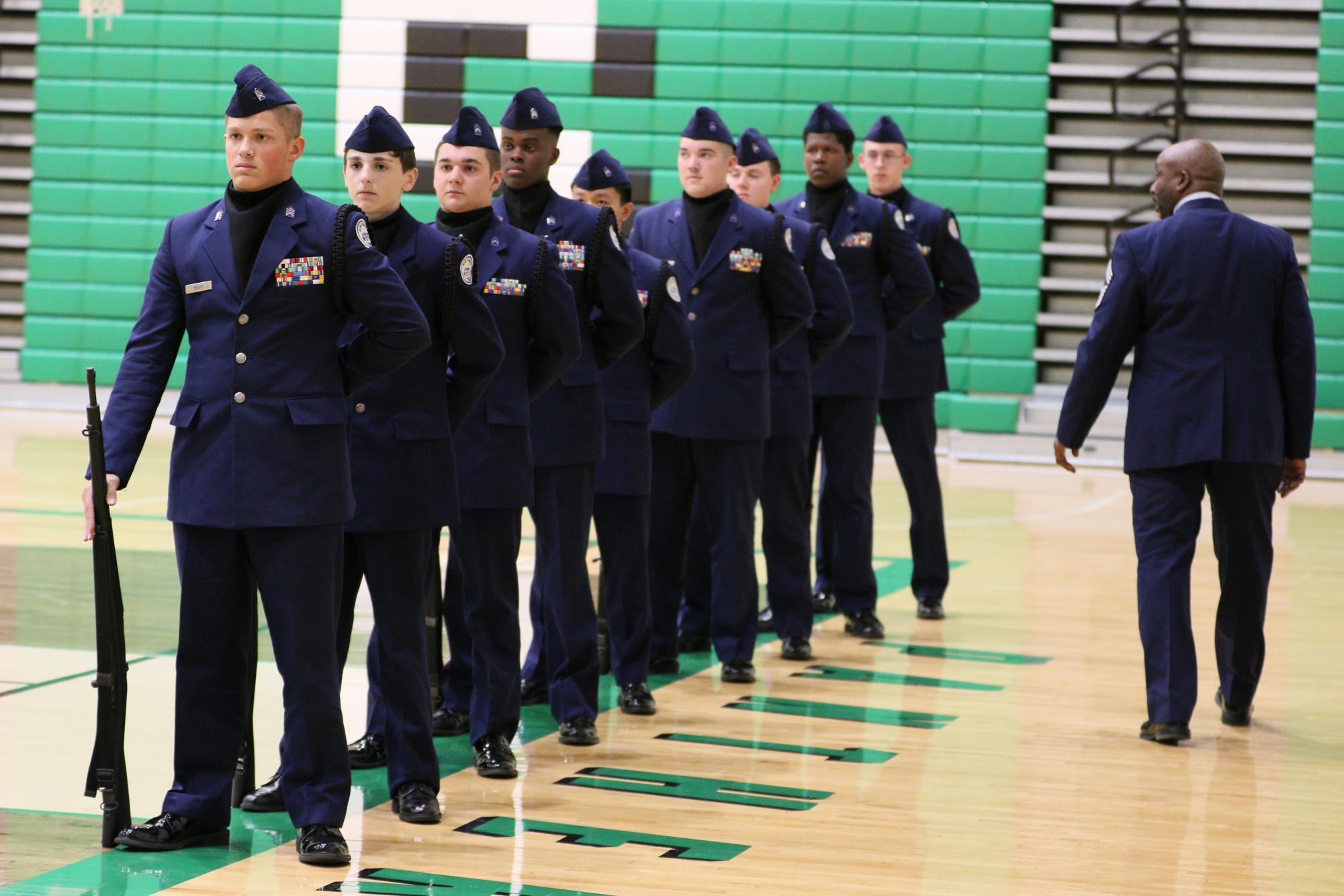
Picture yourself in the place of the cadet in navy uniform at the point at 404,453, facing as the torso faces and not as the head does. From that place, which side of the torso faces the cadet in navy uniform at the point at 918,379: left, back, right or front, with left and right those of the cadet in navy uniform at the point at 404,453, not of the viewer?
back

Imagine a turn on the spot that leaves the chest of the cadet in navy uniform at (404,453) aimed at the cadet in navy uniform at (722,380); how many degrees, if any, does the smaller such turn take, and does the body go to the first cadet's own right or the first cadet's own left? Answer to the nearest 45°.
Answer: approximately 180°

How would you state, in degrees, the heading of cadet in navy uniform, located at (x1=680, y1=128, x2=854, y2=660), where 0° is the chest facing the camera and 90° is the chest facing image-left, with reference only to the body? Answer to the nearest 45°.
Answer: approximately 45°
